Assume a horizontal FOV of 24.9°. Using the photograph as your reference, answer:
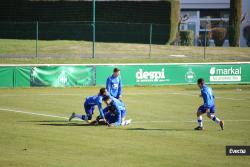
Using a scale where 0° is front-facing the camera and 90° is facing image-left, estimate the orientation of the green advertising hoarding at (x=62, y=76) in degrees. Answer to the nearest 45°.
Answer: approximately 0°

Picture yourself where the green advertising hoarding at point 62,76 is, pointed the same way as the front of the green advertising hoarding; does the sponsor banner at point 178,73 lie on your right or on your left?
on your left

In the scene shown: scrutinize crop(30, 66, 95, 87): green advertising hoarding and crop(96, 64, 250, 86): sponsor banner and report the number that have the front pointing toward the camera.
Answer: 2

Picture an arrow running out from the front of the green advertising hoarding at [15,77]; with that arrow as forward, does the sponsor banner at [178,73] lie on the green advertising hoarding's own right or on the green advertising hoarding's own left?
on the green advertising hoarding's own left

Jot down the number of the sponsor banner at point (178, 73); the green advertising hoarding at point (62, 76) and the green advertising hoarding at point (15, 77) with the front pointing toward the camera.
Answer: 3

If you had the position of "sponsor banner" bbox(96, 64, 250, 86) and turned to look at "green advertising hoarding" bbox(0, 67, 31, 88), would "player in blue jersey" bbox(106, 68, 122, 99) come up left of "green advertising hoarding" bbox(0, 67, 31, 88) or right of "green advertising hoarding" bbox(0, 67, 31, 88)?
left

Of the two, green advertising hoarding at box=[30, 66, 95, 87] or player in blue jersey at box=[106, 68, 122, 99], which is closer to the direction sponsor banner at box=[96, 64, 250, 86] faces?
the player in blue jersey

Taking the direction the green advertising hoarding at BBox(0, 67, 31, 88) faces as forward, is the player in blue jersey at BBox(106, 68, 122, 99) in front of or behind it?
in front

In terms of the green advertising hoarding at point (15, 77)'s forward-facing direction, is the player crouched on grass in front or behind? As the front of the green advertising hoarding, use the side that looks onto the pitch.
in front
